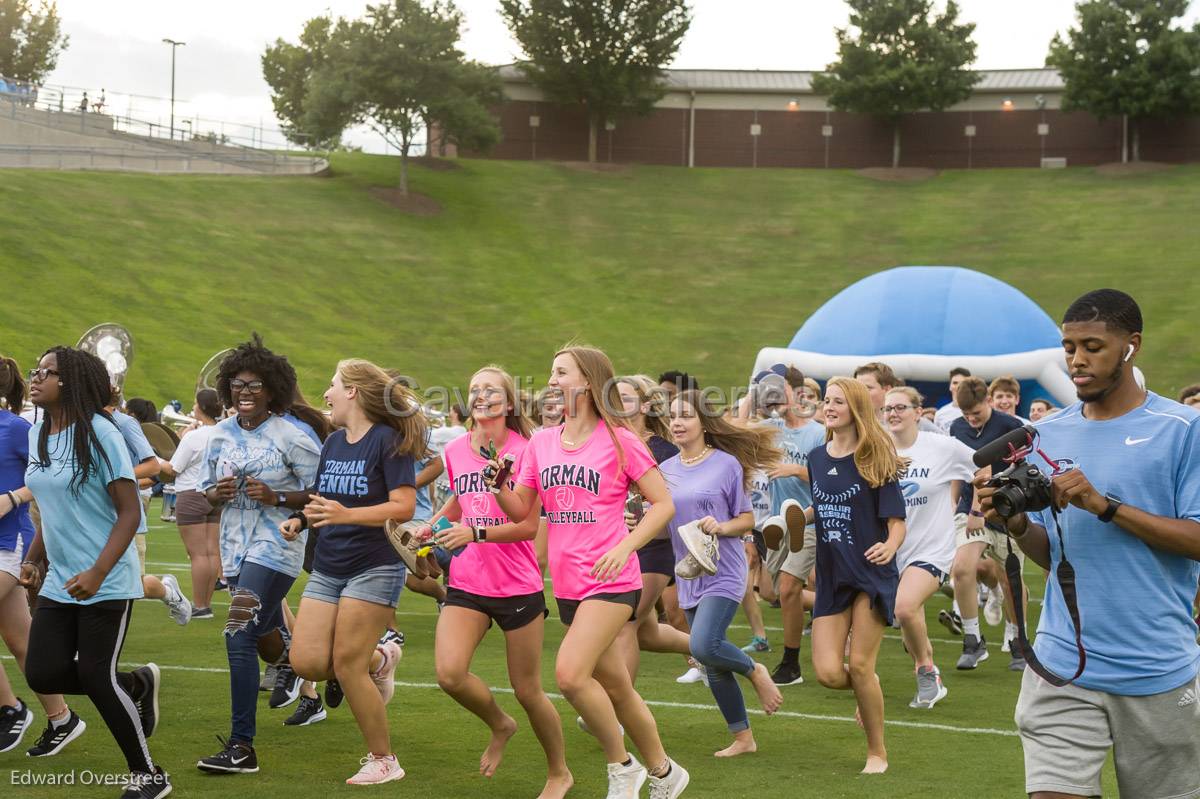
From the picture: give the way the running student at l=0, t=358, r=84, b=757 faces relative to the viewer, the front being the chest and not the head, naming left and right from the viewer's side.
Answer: facing to the left of the viewer

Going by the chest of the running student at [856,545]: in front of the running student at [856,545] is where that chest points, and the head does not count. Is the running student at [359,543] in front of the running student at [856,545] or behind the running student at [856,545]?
in front

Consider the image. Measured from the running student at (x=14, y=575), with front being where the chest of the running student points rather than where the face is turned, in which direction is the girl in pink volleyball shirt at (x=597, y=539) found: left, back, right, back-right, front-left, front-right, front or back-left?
back-left

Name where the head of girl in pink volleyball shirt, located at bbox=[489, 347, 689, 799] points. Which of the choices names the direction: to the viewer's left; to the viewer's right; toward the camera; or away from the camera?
to the viewer's left

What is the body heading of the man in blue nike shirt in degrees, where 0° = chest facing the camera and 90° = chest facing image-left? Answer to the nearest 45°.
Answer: approximately 45°

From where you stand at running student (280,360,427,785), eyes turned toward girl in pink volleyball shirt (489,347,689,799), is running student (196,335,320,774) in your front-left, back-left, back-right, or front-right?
back-left

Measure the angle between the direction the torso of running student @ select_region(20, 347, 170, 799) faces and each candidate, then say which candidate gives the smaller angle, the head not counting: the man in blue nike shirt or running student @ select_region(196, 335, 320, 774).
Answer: the man in blue nike shirt
